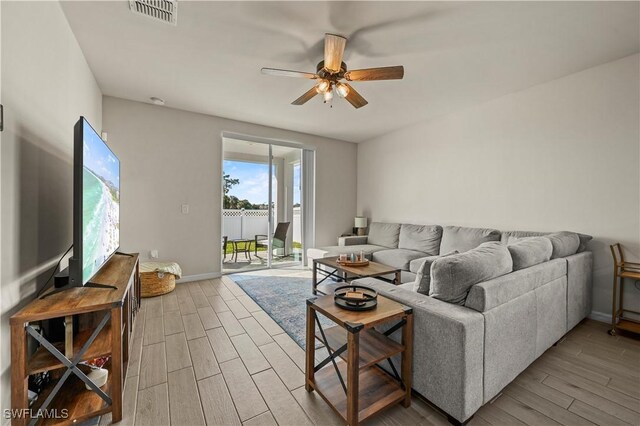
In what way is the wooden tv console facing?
to the viewer's right

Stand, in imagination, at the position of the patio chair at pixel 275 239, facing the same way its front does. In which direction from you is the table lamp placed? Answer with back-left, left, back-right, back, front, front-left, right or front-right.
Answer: back

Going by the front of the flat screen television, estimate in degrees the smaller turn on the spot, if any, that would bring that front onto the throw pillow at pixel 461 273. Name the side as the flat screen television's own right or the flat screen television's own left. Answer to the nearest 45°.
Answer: approximately 45° to the flat screen television's own right

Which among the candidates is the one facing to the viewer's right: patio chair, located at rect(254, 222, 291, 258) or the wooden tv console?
the wooden tv console

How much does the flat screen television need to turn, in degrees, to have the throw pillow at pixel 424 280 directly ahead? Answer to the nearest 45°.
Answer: approximately 45° to its right

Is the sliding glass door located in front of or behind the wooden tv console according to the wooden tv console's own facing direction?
in front

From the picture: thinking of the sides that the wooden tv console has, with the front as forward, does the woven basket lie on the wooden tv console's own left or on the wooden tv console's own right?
on the wooden tv console's own left

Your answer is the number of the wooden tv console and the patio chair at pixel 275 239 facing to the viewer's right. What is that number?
1

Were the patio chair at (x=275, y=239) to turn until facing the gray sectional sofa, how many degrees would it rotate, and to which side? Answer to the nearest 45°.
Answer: approximately 90° to its left

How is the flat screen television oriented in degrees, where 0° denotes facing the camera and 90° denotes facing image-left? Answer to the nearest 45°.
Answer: approximately 270°

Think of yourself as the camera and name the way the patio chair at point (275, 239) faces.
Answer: facing to the left of the viewer
